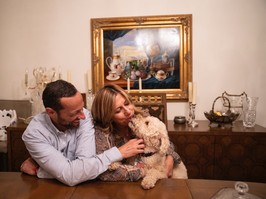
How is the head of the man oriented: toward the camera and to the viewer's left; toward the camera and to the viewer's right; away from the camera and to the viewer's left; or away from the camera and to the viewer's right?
toward the camera and to the viewer's right

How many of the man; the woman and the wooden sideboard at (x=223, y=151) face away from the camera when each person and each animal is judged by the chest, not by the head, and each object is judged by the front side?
0

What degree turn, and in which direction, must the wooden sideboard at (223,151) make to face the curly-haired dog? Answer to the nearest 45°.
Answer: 0° — it already faces it

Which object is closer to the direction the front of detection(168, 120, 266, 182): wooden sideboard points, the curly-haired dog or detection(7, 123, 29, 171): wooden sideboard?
the curly-haired dog

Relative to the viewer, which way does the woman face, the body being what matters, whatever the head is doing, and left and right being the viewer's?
facing the viewer and to the right of the viewer

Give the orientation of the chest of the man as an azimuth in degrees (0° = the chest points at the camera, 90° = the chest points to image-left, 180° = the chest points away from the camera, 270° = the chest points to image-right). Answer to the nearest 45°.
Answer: approximately 315°

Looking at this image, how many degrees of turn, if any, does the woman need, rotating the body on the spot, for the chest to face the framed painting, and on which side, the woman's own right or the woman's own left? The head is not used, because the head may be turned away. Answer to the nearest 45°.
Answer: approximately 135° to the woman's own left

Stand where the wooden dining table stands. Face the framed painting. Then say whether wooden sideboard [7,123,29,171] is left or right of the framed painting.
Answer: left

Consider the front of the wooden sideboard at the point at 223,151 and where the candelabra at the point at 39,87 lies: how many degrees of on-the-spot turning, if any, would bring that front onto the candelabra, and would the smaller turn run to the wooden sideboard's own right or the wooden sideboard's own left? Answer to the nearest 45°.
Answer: approximately 90° to the wooden sideboard's own right

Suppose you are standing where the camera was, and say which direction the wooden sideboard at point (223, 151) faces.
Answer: facing the viewer

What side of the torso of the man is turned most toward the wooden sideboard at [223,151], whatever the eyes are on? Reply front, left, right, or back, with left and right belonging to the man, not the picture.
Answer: left
